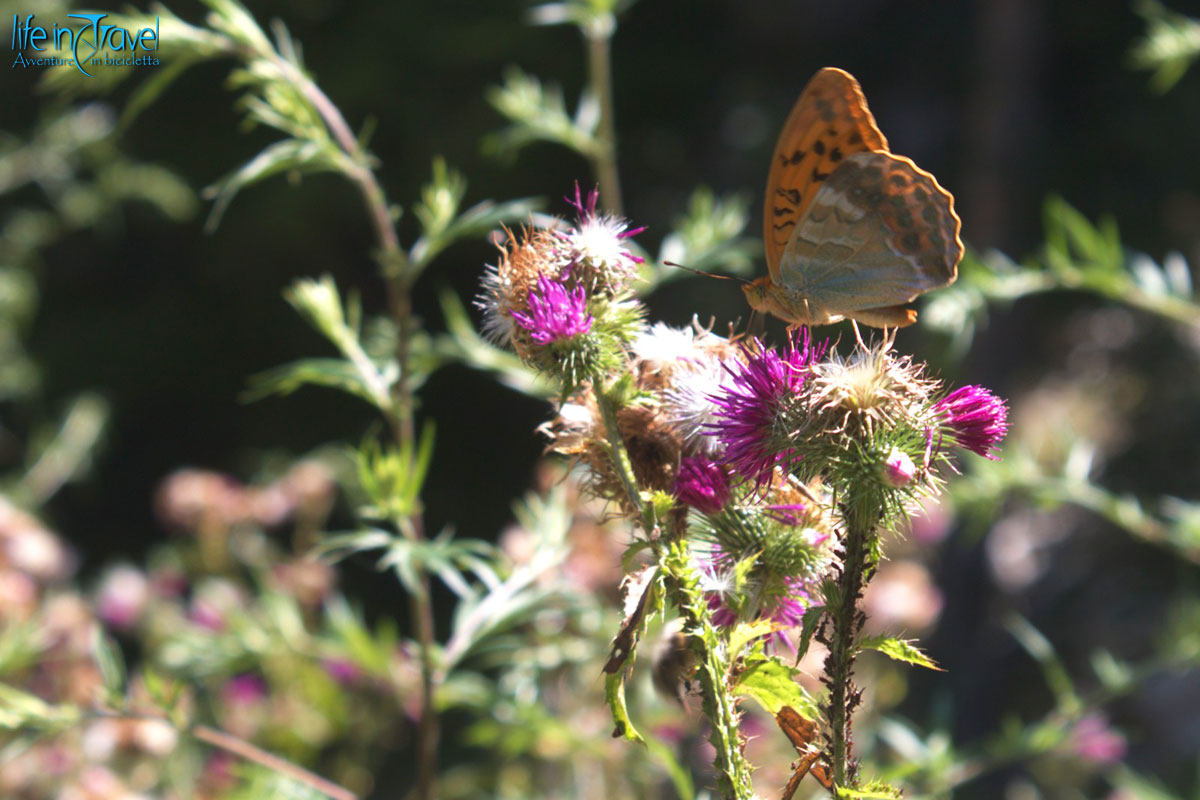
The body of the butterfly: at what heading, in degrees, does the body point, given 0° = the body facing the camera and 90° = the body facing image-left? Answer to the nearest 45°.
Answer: approximately 90°
